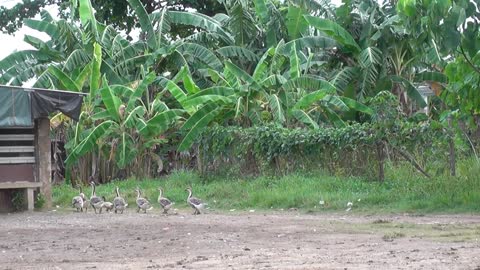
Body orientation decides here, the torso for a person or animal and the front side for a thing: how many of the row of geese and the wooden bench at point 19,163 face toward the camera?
1

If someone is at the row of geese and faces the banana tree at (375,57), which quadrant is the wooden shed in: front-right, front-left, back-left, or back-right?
back-left

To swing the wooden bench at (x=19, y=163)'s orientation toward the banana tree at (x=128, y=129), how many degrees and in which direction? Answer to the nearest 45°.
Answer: approximately 135° to its left

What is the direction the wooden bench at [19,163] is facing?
toward the camera
